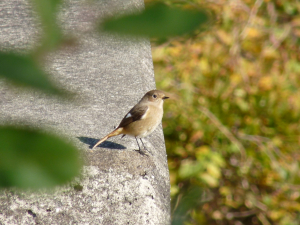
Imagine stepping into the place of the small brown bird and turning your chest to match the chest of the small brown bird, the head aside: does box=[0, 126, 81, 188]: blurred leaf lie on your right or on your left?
on your right

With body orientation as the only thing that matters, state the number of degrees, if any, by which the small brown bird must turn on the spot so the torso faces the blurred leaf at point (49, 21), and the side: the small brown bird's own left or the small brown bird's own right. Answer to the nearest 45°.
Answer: approximately 90° to the small brown bird's own right

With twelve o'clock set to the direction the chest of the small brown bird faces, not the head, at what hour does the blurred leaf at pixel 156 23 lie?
The blurred leaf is roughly at 3 o'clock from the small brown bird.

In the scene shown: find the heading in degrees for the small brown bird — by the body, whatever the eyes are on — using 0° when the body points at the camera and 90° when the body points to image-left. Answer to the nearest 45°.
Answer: approximately 270°
